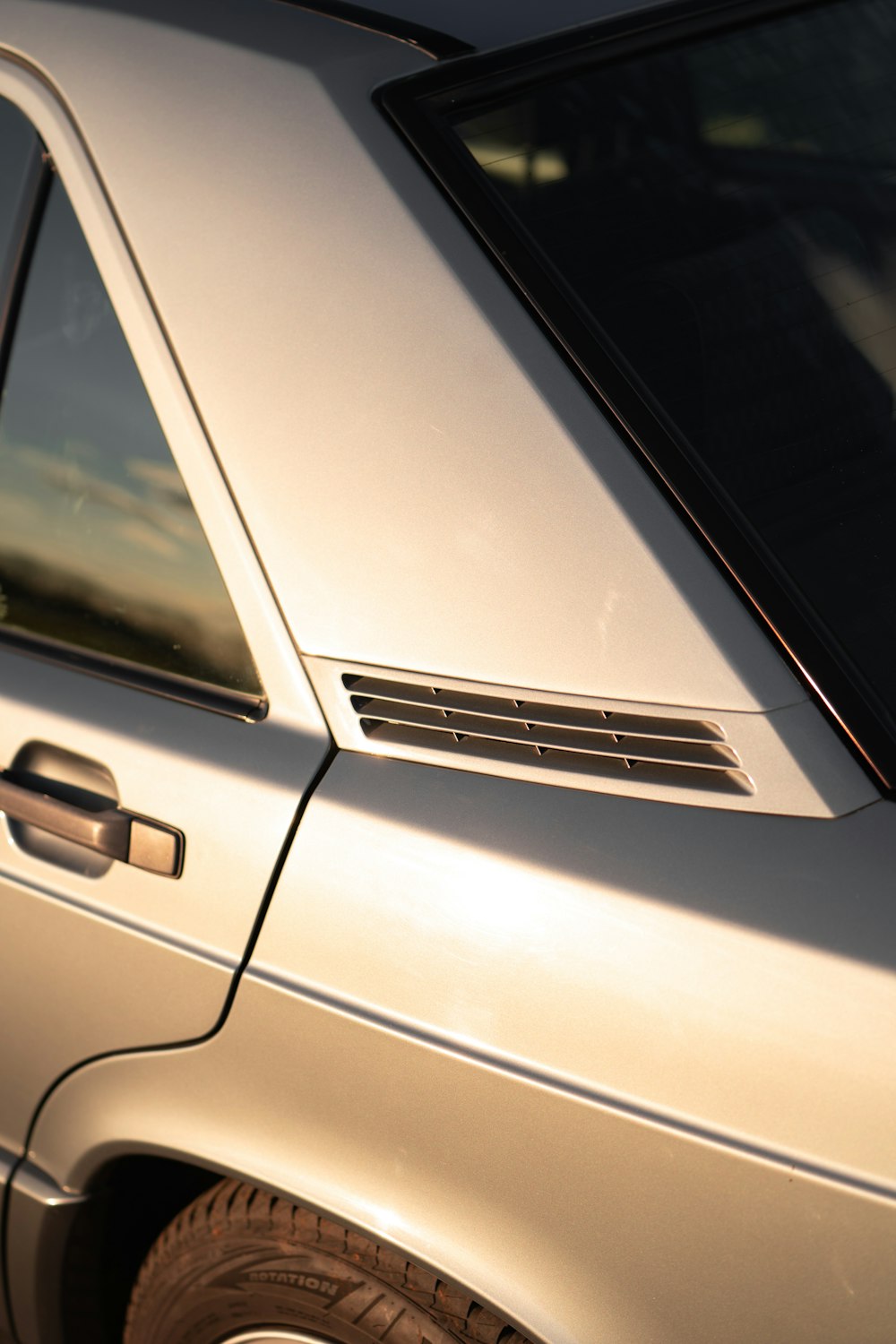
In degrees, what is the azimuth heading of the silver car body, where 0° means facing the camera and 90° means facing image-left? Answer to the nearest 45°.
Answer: approximately 135°
